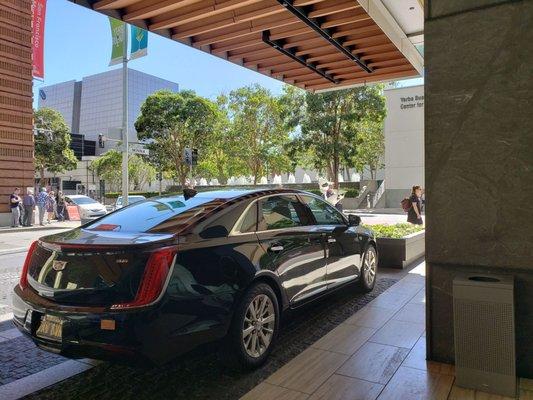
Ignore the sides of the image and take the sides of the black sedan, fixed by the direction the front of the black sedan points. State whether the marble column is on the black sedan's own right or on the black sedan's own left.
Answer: on the black sedan's own right

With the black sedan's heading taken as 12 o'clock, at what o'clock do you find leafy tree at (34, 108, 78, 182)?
The leafy tree is roughly at 10 o'clock from the black sedan.

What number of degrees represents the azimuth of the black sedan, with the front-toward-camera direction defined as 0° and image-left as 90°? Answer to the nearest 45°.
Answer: approximately 225°

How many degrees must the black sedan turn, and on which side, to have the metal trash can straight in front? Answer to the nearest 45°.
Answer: approximately 45° to its right

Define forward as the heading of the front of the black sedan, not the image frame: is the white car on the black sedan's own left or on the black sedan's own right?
on the black sedan's own left

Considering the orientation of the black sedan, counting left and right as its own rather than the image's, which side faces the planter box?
front

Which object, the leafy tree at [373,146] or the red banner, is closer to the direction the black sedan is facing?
the leafy tree

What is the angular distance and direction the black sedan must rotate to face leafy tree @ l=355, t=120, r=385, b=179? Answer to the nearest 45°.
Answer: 0° — it already faces it

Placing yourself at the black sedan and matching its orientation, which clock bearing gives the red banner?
The red banner is roughly at 10 o'clock from the black sedan.

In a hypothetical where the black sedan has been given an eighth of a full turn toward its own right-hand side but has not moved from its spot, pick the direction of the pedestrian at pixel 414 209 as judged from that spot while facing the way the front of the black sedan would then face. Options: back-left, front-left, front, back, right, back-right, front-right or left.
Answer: front-left

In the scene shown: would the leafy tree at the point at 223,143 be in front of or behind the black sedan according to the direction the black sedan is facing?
in front

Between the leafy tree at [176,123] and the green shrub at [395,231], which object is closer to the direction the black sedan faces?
the green shrub

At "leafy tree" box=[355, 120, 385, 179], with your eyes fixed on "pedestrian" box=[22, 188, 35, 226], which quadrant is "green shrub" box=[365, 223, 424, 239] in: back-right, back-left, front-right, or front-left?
front-left

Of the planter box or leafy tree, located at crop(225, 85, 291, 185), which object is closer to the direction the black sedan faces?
the planter box

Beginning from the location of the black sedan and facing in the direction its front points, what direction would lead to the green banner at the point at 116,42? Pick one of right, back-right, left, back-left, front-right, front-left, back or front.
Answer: front-left

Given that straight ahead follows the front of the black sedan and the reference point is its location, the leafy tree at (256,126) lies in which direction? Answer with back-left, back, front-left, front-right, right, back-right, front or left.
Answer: front-left

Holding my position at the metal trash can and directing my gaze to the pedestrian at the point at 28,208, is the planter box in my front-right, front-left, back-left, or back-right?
front-right

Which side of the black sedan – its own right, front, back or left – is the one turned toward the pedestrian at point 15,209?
left

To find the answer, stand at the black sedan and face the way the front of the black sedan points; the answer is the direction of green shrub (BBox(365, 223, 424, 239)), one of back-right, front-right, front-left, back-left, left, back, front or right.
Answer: front
